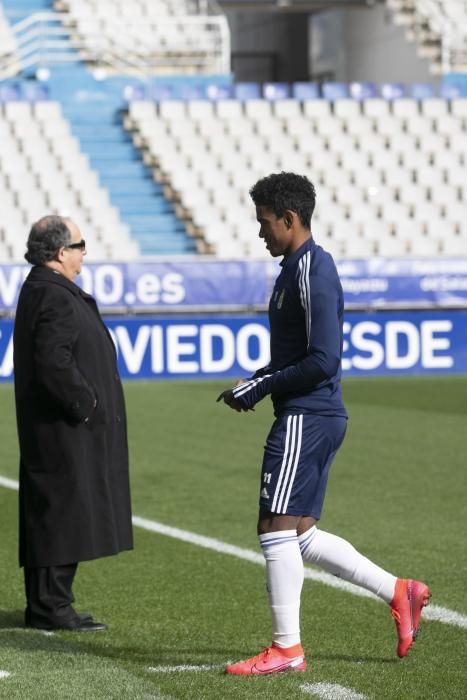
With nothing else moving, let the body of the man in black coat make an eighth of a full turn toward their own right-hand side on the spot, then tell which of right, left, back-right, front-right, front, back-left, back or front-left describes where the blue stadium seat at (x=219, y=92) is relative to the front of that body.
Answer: back-left

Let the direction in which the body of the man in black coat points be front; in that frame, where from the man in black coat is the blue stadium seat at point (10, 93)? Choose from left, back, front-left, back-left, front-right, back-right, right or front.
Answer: left

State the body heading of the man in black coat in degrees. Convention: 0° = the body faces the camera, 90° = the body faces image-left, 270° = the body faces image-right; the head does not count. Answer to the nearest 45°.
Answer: approximately 270°

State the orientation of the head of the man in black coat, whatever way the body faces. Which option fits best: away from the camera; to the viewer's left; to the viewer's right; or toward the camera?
to the viewer's right
